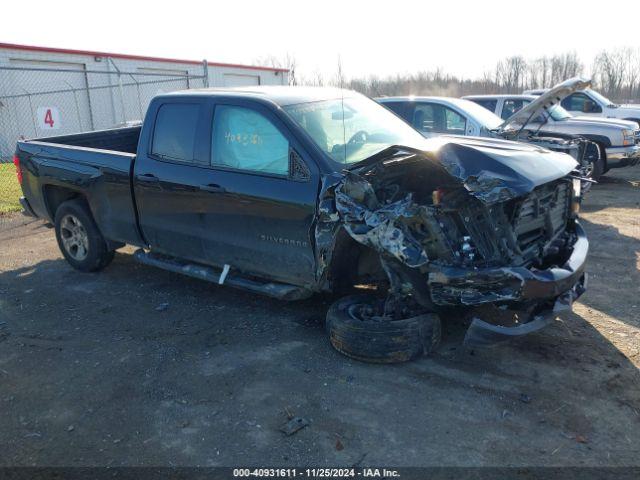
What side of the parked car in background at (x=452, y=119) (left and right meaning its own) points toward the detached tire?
right

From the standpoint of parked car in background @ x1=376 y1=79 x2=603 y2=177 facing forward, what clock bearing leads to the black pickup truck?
The black pickup truck is roughly at 3 o'clock from the parked car in background.

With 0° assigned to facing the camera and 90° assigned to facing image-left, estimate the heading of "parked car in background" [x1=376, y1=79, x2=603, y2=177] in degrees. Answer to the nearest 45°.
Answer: approximately 270°

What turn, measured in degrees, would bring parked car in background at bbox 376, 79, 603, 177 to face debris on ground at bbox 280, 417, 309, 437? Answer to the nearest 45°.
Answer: approximately 90° to its right

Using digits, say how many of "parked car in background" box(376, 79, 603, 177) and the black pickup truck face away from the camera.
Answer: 0

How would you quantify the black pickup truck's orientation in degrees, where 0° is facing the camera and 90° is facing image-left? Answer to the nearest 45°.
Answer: approximately 315°

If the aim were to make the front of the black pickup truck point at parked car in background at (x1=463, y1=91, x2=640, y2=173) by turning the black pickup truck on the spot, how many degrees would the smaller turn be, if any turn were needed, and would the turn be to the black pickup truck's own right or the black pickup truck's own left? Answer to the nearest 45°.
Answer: approximately 90° to the black pickup truck's own left

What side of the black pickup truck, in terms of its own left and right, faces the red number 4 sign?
back
